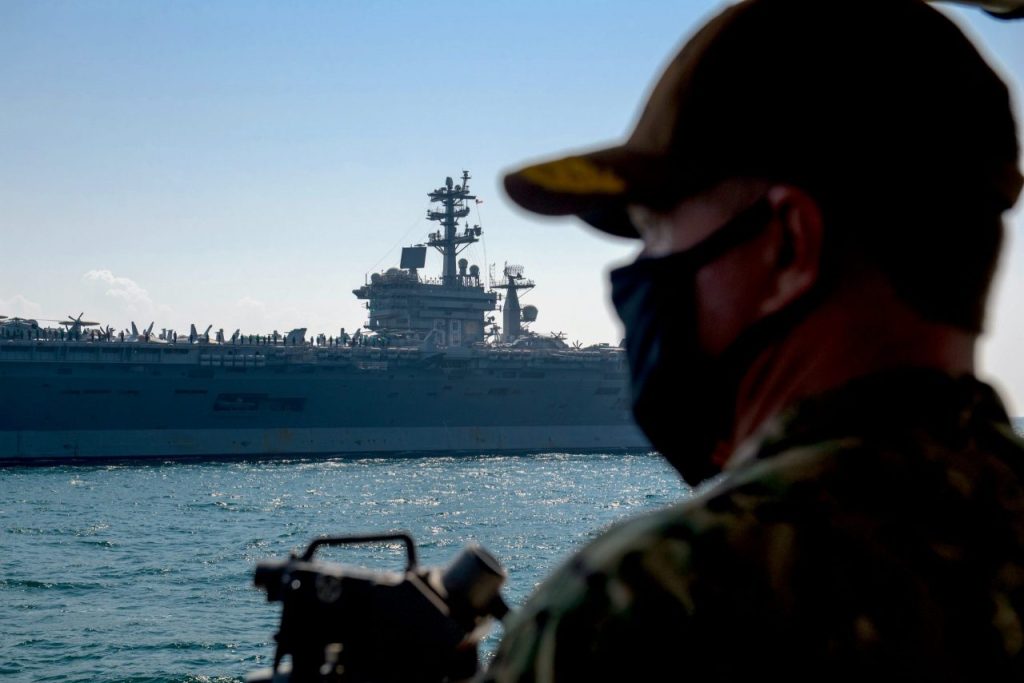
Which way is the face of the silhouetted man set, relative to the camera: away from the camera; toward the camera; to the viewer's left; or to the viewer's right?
to the viewer's left

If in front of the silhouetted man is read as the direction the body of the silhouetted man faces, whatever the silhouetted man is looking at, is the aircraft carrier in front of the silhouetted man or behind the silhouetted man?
in front

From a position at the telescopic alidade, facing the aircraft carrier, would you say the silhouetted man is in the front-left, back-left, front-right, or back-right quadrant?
back-right

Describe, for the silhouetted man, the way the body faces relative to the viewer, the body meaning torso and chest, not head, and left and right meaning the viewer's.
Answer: facing away from the viewer and to the left of the viewer
